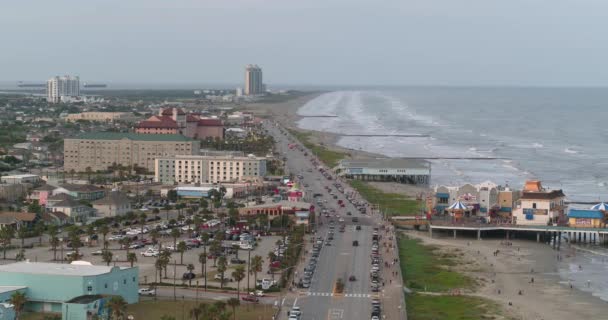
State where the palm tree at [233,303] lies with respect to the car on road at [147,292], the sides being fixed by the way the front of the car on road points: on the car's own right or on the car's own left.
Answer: on the car's own right

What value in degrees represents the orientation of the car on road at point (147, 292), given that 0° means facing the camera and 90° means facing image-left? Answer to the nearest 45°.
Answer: approximately 270°

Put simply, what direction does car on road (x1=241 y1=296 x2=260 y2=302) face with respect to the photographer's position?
facing to the right of the viewer

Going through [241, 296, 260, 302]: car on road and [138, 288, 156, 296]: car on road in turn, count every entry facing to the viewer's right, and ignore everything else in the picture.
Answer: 2

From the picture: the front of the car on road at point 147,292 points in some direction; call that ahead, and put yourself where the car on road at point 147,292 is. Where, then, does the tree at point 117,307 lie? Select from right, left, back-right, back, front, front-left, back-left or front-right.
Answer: right
